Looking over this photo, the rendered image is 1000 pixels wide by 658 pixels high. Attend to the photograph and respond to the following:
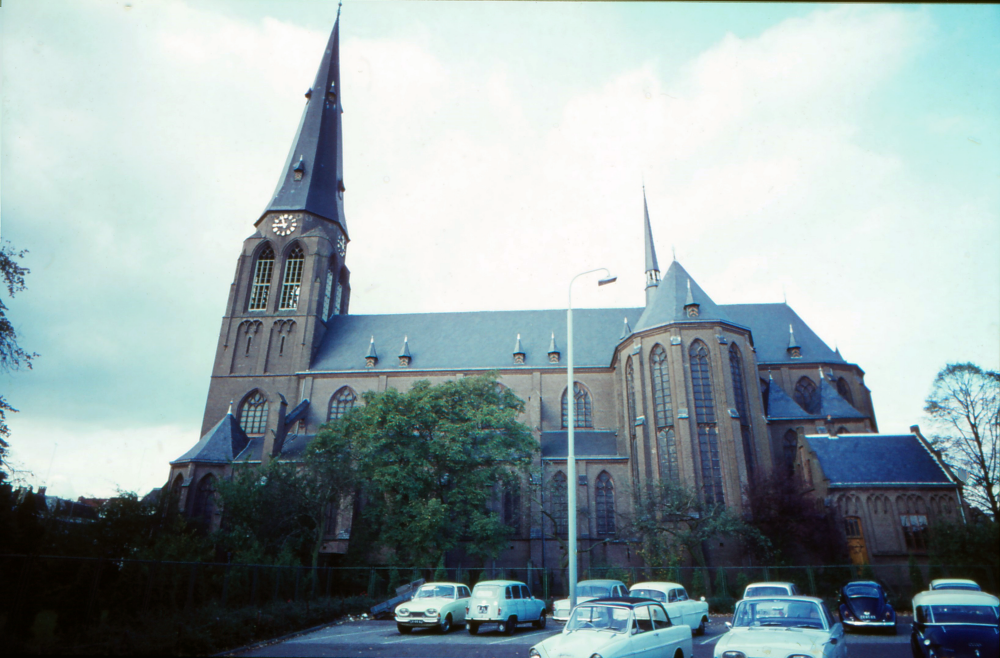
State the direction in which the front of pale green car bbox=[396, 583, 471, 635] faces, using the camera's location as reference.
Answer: facing the viewer and to the left of the viewer

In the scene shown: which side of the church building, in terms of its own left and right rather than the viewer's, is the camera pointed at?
left

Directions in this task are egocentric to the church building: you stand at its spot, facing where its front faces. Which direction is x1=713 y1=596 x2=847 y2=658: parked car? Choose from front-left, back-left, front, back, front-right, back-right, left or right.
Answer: left

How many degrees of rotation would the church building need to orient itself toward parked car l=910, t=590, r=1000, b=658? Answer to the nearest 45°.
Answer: approximately 90° to its left

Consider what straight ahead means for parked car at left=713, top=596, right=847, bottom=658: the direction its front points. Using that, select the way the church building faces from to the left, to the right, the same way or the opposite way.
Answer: to the right

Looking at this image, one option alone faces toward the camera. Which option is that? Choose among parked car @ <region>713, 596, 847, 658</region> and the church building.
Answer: the parked car

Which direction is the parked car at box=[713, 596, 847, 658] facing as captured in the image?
toward the camera
